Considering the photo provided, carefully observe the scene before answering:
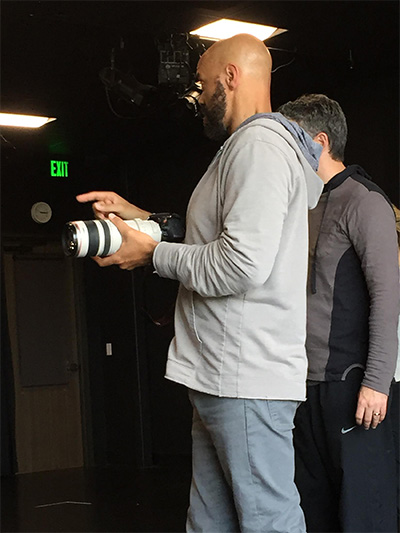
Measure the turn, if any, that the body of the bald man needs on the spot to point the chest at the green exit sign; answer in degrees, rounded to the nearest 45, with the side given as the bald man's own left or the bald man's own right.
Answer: approximately 90° to the bald man's own right

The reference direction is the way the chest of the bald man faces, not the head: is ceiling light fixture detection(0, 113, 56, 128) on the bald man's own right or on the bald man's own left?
on the bald man's own right

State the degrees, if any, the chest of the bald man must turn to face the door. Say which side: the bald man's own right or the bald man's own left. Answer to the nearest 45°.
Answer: approximately 90° to the bald man's own right

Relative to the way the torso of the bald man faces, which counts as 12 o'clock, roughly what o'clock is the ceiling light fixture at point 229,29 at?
The ceiling light fixture is roughly at 3 o'clock from the bald man.

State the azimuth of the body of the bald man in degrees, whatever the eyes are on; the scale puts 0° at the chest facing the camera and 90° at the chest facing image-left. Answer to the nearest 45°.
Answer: approximately 90°

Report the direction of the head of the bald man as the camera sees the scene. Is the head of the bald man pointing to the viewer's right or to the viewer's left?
to the viewer's left
